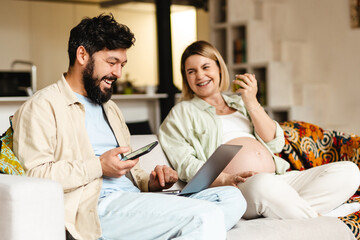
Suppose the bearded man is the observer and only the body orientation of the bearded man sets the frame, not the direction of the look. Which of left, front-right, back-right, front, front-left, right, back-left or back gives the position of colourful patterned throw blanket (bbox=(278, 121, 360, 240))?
left

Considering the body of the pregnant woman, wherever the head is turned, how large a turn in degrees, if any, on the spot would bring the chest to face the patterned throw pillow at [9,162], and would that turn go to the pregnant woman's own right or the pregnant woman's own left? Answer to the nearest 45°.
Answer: approximately 90° to the pregnant woman's own right

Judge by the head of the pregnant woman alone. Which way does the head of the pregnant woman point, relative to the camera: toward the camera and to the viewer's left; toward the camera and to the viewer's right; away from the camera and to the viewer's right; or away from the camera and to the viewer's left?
toward the camera and to the viewer's left

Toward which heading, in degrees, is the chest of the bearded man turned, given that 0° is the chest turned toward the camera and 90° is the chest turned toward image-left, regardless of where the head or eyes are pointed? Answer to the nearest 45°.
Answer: approximately 315°

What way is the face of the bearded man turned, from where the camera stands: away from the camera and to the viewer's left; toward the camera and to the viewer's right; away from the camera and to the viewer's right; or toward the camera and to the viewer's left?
toward the camera and to the viewer's right

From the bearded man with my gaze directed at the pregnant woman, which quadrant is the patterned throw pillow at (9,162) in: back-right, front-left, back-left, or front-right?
back-left

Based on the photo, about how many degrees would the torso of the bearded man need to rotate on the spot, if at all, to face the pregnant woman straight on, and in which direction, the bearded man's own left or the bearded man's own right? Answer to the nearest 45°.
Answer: approximately 90° to the bearded man's own left
